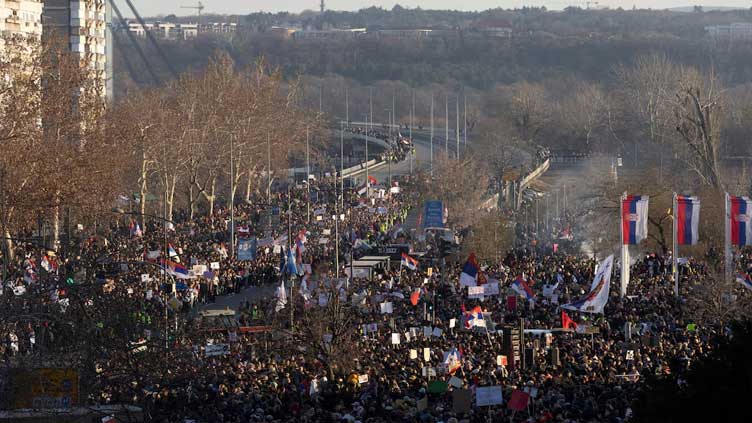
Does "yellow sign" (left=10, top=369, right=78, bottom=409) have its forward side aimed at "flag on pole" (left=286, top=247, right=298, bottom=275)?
no

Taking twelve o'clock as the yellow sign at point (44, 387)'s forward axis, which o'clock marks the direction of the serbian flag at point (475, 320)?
The serbian flag is roughly at 7 o'clock from the yellow sign.

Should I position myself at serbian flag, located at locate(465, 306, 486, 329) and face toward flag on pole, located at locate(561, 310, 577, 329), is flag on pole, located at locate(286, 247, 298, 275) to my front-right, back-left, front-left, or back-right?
back-left

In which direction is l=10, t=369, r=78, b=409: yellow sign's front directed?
toward the camera

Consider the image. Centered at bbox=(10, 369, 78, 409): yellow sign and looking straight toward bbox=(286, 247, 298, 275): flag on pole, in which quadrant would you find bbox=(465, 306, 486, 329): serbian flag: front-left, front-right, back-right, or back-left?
front-right

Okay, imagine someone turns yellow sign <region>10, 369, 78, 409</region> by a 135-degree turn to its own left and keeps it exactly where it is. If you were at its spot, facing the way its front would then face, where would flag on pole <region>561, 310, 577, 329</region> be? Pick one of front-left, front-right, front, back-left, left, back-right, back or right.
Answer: front

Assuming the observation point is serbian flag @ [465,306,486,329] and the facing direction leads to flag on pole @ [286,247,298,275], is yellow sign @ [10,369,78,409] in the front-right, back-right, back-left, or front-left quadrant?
back-left
